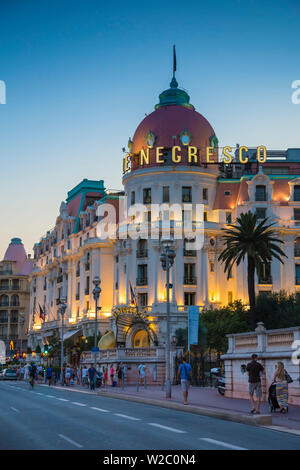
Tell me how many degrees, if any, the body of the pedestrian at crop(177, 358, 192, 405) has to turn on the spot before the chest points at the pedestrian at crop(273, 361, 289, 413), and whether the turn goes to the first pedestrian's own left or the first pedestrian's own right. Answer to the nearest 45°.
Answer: approximately 135° to the first pedestrian's own right

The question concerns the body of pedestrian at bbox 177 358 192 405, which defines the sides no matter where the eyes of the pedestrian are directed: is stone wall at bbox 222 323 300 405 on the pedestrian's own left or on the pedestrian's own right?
on the pedestrian's own right

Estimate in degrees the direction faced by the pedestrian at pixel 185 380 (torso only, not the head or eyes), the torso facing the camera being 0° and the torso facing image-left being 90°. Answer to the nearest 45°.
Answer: approximately 180°

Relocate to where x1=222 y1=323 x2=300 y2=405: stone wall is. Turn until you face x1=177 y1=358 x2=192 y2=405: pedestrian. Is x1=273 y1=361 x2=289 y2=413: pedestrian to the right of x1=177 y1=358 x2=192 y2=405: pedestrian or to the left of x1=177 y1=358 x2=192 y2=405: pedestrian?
left
